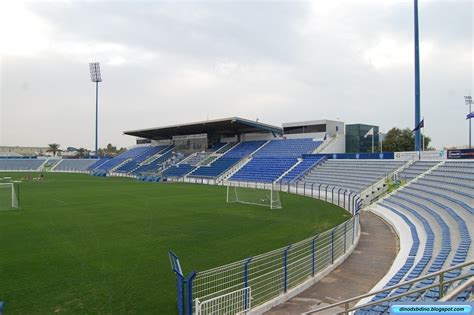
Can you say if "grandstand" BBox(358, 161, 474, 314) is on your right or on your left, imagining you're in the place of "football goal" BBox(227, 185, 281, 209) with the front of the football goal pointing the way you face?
on your left

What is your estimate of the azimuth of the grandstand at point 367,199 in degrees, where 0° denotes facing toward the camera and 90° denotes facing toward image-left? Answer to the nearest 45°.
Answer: approximately 45°

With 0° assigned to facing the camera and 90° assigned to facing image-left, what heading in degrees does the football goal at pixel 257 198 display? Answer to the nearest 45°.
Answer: approximately 45°

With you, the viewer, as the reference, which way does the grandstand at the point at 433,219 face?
facing to the left of the viewer

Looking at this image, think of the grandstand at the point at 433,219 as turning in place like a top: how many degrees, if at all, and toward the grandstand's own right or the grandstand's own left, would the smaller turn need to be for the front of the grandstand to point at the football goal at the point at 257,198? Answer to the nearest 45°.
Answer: approximately 45° to the grandstand's own right
